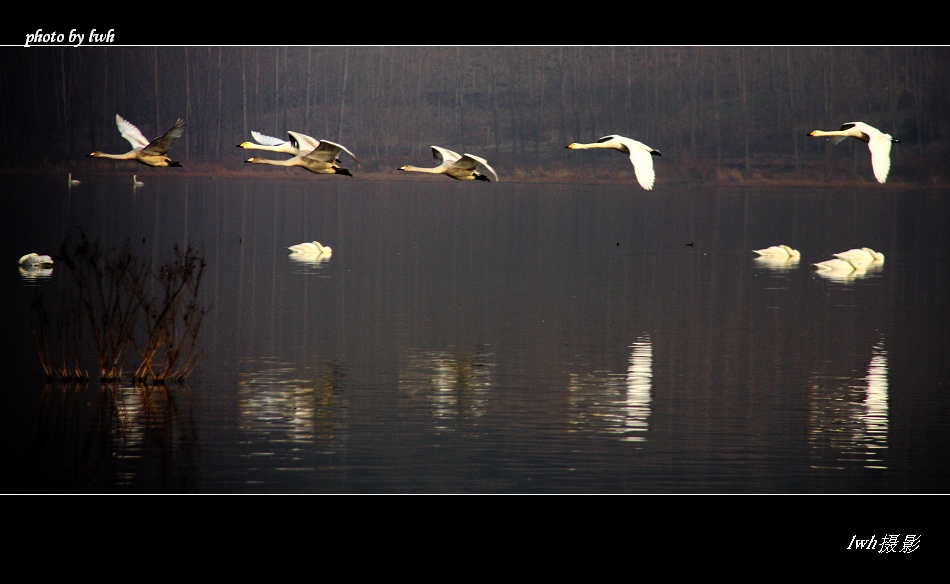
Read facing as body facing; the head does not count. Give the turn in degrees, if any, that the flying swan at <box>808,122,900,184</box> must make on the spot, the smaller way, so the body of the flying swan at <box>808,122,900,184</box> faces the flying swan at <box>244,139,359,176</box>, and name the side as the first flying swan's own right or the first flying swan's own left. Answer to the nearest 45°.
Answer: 0° — it already faces it

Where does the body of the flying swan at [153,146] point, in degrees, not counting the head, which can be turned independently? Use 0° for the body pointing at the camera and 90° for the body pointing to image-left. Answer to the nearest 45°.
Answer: approximately 90°

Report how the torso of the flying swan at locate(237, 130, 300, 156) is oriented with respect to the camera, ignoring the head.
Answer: to the viewer's left

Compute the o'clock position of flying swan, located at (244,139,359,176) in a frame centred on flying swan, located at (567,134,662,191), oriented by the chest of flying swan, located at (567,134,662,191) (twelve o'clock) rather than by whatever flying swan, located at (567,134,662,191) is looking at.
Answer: flying swan, located at (244,139,359,176) is roughly at 1 o'clock from flying swan, located at (567,134,662,191).

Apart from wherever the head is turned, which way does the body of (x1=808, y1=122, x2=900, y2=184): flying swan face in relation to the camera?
to the viewer's left

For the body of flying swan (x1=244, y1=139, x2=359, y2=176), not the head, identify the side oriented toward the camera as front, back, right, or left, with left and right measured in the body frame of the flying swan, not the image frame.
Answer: left

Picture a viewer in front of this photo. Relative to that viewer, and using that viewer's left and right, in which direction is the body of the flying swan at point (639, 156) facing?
facing to the left of the viewer
